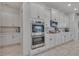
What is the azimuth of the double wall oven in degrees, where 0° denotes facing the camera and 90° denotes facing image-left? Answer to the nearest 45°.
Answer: approximately 315°
